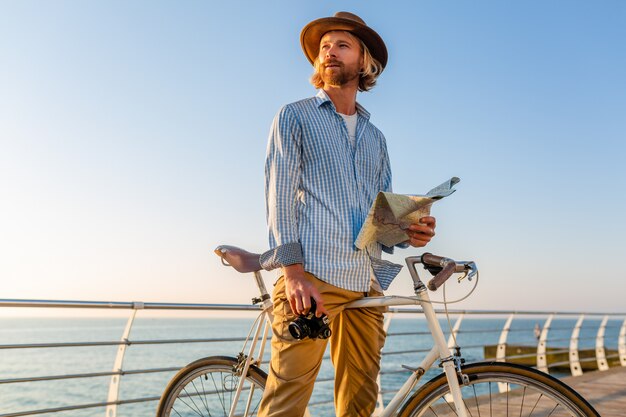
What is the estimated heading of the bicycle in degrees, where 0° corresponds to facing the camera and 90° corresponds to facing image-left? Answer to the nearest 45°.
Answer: approximately 315°

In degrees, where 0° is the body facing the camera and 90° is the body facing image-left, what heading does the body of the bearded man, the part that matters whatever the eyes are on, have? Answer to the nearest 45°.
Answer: approximately 315°
